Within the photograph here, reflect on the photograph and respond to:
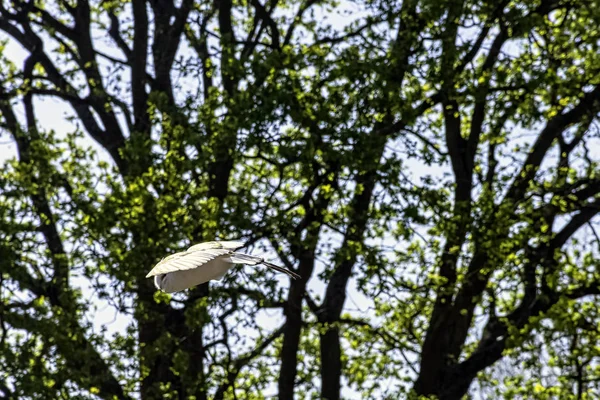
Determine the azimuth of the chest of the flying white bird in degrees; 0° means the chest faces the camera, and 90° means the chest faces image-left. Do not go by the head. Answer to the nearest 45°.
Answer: approximately 90°
